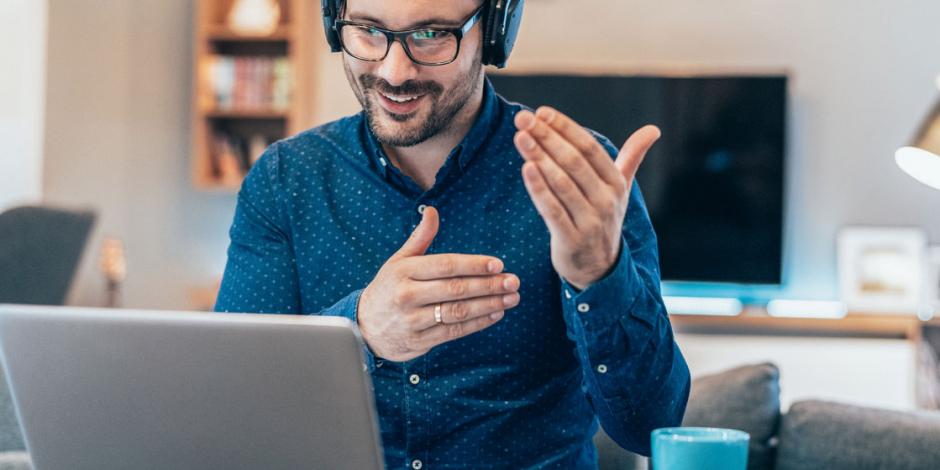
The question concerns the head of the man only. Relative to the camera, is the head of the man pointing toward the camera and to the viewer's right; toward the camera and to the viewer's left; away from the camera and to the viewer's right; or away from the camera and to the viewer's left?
toward the camera and to the viewer's left

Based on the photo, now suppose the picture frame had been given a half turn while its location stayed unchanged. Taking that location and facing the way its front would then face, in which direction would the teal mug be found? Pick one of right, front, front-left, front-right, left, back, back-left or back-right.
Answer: back

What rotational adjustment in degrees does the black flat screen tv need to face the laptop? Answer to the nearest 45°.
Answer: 0° — it already faces it

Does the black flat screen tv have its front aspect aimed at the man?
yes

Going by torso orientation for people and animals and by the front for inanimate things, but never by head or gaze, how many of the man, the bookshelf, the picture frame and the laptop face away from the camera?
1

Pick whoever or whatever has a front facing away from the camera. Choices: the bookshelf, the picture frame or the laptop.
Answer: the laptop

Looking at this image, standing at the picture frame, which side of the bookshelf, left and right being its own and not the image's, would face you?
left

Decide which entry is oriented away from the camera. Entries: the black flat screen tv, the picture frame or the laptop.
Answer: the laptop

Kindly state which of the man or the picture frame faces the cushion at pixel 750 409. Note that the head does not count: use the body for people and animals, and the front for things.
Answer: the picture frame

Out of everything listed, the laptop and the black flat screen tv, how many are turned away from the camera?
1

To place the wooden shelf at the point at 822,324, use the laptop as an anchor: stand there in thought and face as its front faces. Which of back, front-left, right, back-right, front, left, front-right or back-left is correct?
front-right

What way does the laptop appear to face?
away from the camera

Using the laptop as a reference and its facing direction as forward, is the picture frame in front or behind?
in front

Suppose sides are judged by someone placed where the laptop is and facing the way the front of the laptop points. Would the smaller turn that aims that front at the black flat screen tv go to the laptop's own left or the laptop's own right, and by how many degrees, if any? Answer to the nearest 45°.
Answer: approximately 45° to the laptop's own right

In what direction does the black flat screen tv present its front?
toward the camera
